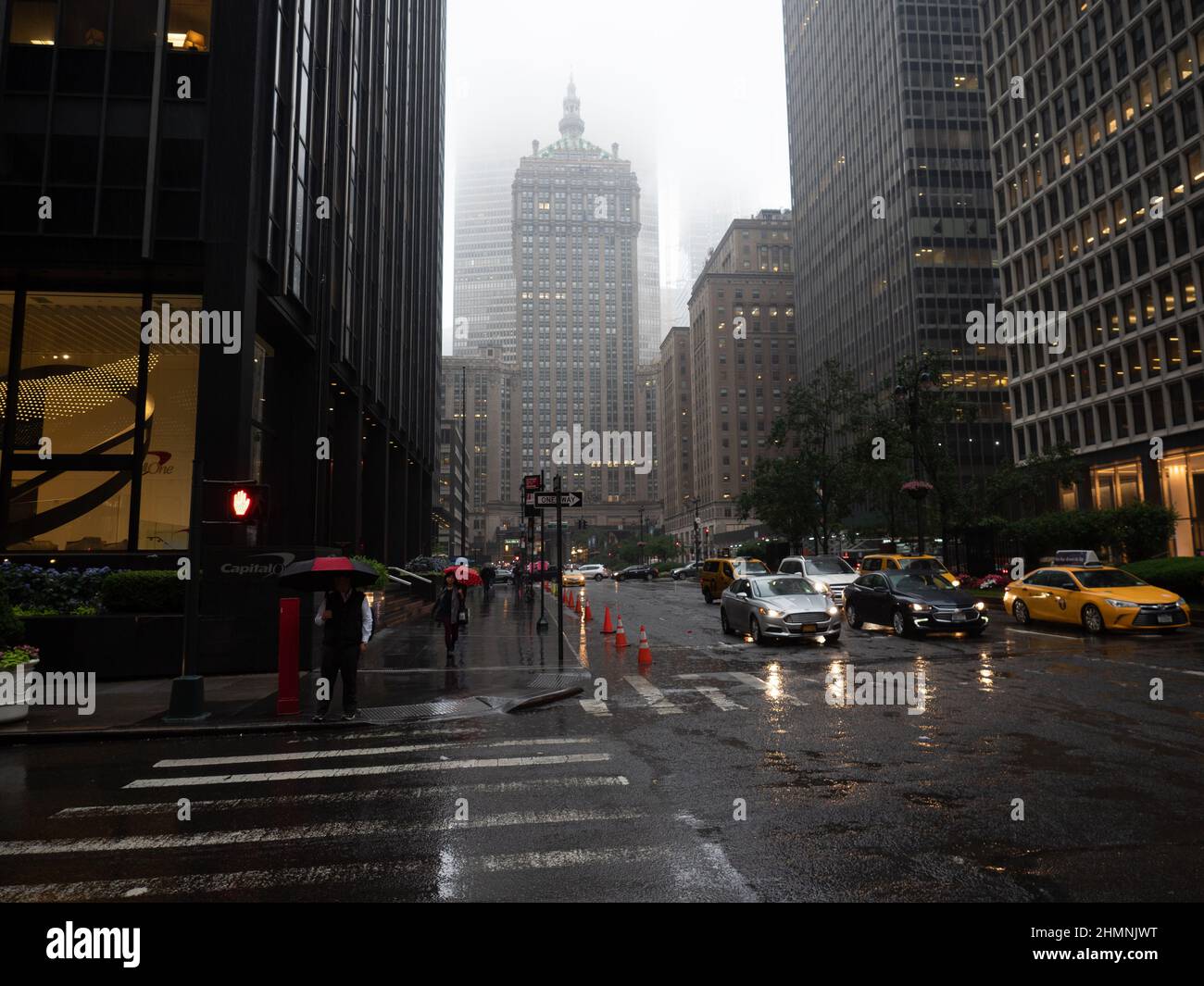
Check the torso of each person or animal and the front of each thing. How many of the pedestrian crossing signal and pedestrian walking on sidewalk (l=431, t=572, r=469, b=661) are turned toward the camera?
2

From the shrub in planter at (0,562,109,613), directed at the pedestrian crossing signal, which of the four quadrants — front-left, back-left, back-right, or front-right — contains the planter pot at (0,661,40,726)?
front-right

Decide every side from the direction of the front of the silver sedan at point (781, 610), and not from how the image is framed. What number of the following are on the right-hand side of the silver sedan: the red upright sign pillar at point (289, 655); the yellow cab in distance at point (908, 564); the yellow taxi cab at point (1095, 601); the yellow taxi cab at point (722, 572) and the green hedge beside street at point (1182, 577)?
1

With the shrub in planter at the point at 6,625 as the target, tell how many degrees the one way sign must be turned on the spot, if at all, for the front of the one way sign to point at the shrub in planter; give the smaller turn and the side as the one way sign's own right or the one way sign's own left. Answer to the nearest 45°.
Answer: approximately 45° to the one way sign's own right

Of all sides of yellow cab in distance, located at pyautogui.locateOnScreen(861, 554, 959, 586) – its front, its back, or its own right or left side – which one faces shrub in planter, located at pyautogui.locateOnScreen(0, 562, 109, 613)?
right

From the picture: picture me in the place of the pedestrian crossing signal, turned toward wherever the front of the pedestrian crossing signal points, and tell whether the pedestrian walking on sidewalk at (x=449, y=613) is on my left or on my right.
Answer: on my left

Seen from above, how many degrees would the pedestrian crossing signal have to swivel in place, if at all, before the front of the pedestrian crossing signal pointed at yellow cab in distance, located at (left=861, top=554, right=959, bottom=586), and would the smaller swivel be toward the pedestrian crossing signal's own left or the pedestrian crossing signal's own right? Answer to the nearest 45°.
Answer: approximately 90° to the pedestrian crossing signal's own left

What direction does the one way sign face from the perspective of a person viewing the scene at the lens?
facing the viewer

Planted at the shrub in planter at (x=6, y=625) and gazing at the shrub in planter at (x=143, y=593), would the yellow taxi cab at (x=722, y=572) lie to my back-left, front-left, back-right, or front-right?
front-right

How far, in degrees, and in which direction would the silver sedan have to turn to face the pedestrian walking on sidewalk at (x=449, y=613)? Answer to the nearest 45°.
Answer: approximately 90° to its right

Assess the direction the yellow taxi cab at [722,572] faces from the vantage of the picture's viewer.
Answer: facing the viewer and to the right of the viewer
